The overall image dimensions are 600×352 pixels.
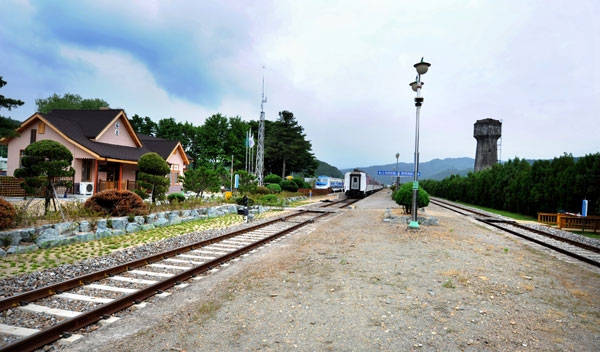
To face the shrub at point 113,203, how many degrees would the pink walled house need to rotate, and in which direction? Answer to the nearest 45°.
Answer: approximately 45° to its right

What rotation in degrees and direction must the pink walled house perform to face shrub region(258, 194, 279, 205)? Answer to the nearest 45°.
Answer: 0° — it already faces it

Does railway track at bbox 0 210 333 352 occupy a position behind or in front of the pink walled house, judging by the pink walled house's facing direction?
in front

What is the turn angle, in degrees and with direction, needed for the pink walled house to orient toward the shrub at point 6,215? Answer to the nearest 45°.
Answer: approximately 45° to its right

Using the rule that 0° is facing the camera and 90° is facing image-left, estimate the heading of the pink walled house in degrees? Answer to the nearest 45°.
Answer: approximately 315°

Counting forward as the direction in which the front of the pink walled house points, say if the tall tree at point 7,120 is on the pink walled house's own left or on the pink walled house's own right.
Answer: on the pink walled house's own right

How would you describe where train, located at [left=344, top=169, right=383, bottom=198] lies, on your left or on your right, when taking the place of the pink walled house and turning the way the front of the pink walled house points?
on your left
